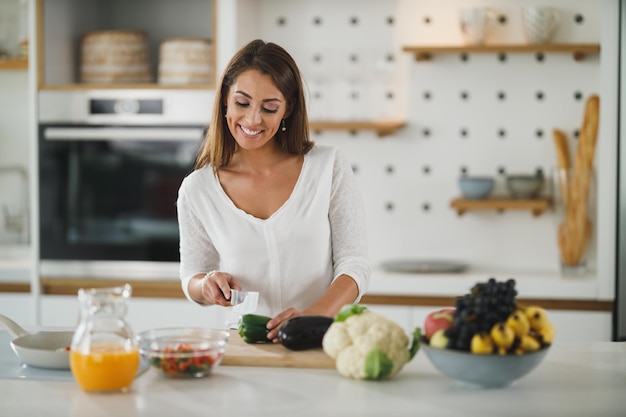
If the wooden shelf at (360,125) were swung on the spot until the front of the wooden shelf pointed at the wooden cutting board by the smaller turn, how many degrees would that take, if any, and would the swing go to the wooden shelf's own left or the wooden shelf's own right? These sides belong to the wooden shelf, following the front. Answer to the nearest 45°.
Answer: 0° — it already faces it

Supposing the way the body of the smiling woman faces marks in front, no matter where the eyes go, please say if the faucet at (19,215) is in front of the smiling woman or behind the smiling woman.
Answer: behind

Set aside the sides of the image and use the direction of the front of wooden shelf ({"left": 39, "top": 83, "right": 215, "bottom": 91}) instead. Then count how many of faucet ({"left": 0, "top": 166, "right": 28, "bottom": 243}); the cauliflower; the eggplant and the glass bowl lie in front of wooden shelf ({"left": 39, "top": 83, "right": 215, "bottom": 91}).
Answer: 3

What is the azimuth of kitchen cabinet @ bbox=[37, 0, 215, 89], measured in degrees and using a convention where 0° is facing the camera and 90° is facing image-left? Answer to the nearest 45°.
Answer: approximately 0°

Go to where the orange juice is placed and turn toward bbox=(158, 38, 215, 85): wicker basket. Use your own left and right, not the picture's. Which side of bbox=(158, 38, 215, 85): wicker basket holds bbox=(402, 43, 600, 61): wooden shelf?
right

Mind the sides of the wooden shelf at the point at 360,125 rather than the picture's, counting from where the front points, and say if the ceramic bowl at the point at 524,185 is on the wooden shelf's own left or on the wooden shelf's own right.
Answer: on the wooden shelf's own left

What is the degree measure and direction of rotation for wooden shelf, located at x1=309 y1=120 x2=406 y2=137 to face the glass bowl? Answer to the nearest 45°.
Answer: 0° — it already faces it

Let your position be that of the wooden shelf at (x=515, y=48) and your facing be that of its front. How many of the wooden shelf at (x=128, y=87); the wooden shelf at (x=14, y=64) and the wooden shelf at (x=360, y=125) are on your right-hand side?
3
